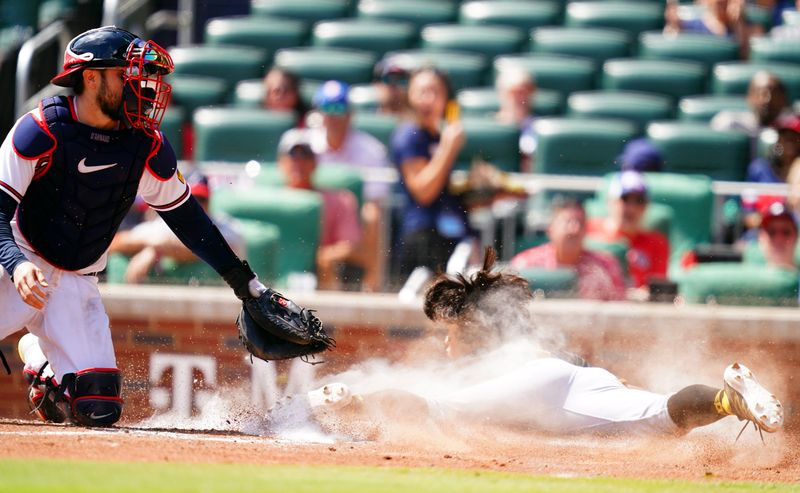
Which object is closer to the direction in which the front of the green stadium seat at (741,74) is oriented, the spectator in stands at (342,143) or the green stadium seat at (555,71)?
the spectator in stands

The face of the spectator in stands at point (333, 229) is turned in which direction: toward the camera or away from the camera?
toward the camera

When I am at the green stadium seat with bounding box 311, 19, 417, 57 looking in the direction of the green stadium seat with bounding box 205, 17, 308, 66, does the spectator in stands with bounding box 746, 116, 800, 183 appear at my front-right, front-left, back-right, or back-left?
back-left

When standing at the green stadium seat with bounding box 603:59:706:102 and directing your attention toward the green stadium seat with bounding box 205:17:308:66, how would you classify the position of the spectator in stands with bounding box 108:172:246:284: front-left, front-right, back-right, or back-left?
front-left

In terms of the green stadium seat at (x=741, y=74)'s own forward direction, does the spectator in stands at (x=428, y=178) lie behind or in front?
in front

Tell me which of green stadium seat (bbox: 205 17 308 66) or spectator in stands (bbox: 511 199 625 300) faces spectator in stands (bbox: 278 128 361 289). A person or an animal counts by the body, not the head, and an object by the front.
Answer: the green stadium seat

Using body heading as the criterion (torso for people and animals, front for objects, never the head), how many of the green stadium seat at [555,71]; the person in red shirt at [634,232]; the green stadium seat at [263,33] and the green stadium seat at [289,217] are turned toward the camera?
4

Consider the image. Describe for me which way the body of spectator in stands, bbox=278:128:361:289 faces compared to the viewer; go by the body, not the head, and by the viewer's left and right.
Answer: facing the viewer

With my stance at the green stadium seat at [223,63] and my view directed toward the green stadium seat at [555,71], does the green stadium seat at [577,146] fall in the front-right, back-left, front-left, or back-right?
front-right

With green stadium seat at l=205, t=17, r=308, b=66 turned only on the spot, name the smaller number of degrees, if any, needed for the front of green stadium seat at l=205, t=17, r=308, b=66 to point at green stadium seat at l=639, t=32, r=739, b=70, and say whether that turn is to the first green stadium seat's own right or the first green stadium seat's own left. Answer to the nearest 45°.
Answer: approximately 90° to the first green stadium seat's own left

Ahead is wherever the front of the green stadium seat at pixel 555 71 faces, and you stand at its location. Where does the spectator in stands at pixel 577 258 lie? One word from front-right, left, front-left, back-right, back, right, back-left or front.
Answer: front

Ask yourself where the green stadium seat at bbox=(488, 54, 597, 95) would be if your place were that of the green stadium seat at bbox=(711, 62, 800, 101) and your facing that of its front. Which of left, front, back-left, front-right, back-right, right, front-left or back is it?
right

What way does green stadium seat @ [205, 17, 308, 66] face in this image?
toward the camera

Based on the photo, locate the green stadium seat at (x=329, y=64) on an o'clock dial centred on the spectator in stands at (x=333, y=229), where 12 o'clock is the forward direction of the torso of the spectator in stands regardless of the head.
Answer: The green stadium seat is roughly at 6 o'clock from the spectator in stands.
